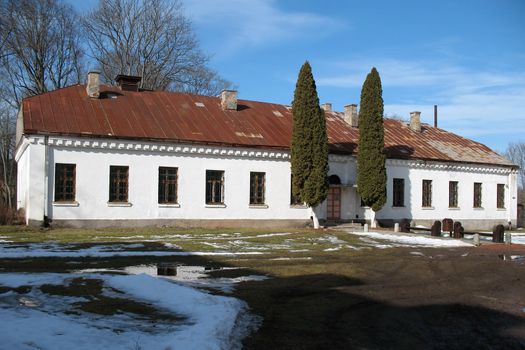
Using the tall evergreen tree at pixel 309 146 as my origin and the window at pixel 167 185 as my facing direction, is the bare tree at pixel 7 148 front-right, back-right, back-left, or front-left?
front-right

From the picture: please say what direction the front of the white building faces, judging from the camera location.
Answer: facing the viewer and to the right of the viewer
